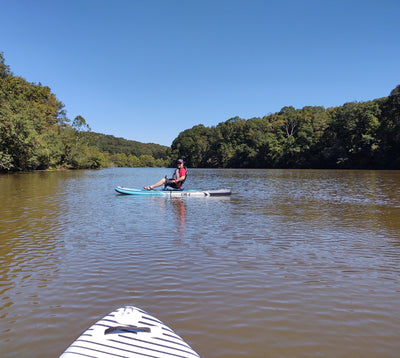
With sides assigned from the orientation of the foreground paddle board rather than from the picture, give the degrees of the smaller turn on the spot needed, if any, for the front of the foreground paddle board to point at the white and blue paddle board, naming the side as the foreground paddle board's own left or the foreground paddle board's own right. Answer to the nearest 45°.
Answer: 0° — it already faces it

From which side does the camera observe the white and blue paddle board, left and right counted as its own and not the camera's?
left

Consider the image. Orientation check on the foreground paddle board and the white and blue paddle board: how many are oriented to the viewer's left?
1

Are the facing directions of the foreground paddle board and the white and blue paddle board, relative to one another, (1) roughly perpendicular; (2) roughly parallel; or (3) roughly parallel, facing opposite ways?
roughly perpendicular

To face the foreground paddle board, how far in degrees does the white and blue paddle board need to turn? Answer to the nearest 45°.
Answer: approximately 90° to its left

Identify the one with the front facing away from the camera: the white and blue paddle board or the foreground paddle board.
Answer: the foreground paddle board

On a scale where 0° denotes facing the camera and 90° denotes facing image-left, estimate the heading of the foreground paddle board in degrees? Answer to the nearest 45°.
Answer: approximately 180°
